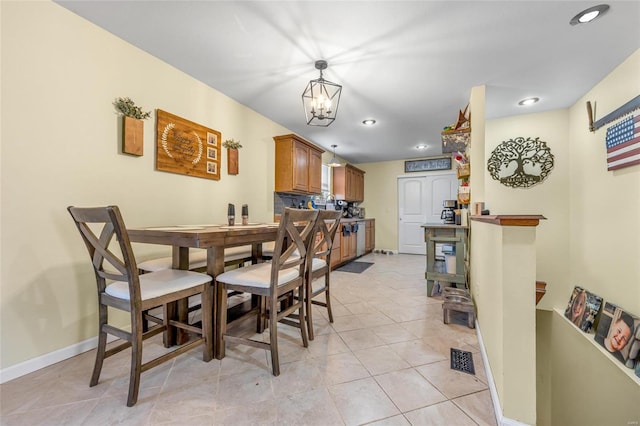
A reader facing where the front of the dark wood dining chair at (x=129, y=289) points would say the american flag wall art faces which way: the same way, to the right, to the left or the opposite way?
to the left

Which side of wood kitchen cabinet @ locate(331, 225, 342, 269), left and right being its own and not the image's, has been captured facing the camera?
right

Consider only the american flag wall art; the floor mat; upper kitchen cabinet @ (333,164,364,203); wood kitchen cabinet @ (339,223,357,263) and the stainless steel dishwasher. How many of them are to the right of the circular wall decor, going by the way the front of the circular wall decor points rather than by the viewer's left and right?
4

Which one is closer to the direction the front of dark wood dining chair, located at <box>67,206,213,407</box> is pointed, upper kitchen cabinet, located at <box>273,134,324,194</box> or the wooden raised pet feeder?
the upper kitchen cabinet

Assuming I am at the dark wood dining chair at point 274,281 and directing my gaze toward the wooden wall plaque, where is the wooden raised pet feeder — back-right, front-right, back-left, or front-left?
back-right

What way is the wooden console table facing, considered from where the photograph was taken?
facing to the left of the viewer

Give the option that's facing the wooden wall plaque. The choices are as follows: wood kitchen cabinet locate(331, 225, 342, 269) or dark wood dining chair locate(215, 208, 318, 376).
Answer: the dark wood dining chair

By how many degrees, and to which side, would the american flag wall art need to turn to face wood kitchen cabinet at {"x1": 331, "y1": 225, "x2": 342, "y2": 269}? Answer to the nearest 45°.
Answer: approximately 45° to its right

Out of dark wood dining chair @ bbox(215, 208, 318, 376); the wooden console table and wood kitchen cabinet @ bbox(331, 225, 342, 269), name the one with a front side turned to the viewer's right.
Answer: the wood kitchen cabinet

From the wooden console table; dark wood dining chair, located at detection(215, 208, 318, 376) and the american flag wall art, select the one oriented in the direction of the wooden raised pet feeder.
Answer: the american flag wall art

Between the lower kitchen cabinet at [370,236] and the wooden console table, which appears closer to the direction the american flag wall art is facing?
the wooden console table

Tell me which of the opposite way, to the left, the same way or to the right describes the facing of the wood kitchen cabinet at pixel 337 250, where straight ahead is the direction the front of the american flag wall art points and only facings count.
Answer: the opposite way
